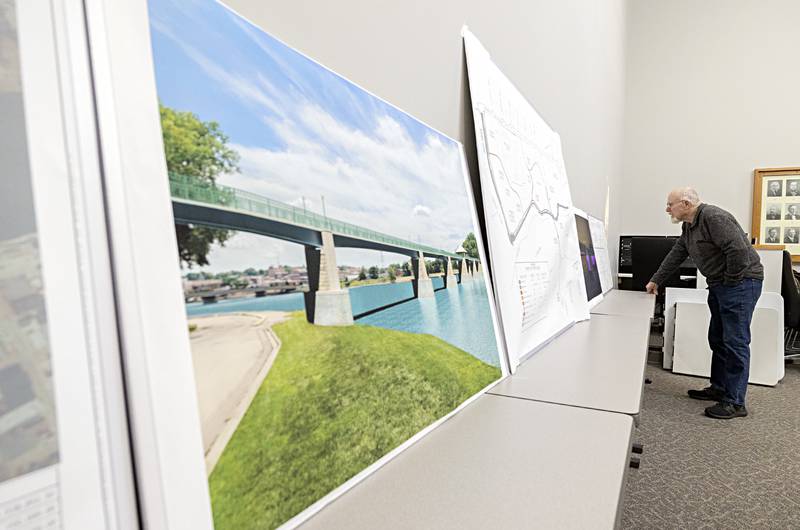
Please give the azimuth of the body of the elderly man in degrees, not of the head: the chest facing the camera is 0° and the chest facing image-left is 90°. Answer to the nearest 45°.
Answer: approximately 90°

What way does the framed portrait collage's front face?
toward the camera

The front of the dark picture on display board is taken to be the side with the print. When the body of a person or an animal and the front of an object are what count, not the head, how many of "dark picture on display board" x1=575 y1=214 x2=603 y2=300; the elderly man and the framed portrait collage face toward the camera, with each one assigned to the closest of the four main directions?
1

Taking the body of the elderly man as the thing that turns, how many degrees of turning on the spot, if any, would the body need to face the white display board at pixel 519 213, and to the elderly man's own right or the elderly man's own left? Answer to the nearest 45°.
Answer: approximately 90° to the elderly man's own left

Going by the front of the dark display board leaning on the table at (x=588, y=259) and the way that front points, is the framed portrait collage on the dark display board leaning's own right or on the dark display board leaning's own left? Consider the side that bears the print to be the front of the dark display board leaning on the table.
on the dark display board leaning's own left

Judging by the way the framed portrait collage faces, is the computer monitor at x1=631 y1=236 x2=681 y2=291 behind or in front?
in front

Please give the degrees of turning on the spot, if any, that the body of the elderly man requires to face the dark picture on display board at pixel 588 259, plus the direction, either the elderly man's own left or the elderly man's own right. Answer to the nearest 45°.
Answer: approximately 45° to the elderly man's own left

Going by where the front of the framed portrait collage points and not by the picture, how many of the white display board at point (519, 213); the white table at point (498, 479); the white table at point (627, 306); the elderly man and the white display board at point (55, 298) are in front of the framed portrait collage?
5

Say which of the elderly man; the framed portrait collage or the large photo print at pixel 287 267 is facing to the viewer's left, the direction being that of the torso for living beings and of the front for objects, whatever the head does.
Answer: the elderly man

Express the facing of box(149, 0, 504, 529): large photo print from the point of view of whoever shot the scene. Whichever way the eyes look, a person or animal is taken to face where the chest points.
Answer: facing the viewer and to the right of the viewer

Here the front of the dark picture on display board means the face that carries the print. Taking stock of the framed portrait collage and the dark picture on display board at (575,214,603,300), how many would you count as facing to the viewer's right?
1

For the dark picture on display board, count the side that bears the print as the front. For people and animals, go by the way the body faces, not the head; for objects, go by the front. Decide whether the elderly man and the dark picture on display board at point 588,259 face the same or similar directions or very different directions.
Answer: very different directions

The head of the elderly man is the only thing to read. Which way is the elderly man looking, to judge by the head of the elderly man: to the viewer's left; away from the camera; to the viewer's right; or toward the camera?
to the viewer's left

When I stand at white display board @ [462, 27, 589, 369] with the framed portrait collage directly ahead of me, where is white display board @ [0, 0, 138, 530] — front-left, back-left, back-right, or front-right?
back-right

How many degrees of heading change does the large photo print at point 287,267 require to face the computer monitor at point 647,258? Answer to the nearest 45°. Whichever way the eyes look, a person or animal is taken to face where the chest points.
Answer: approximately 90° to its left
